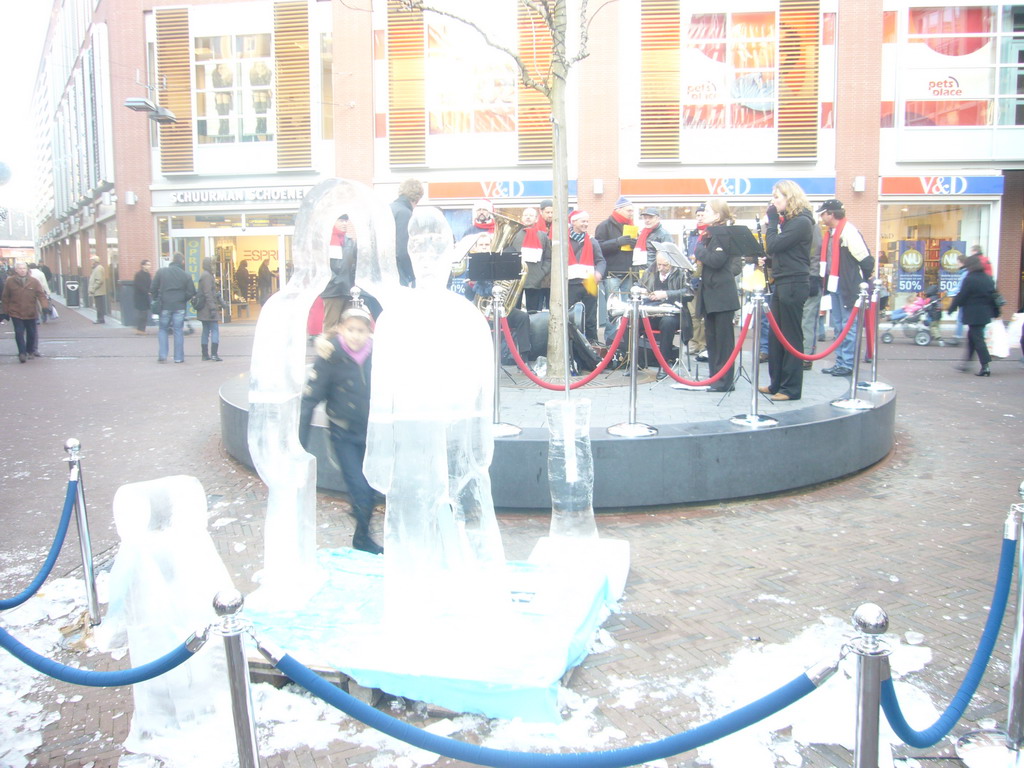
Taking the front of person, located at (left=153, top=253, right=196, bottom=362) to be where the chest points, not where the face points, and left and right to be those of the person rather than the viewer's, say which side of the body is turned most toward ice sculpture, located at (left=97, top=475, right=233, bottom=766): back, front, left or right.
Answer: back

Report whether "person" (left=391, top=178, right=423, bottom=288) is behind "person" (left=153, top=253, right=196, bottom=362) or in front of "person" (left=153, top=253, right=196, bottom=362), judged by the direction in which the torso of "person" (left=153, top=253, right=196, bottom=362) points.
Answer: behind

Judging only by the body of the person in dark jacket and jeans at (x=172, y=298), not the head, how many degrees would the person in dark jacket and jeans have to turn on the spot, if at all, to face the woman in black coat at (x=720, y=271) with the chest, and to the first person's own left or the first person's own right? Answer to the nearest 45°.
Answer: approximately 135° to the first person's own right

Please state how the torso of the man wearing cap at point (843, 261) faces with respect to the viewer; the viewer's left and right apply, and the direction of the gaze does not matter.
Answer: facing to the left of the viewer

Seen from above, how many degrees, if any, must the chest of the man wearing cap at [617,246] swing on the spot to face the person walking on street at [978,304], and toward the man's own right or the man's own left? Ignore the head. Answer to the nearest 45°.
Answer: approximately 45° to the man's own left

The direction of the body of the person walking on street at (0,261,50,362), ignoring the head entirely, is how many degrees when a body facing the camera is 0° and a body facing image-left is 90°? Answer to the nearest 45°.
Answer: approximately 0°
